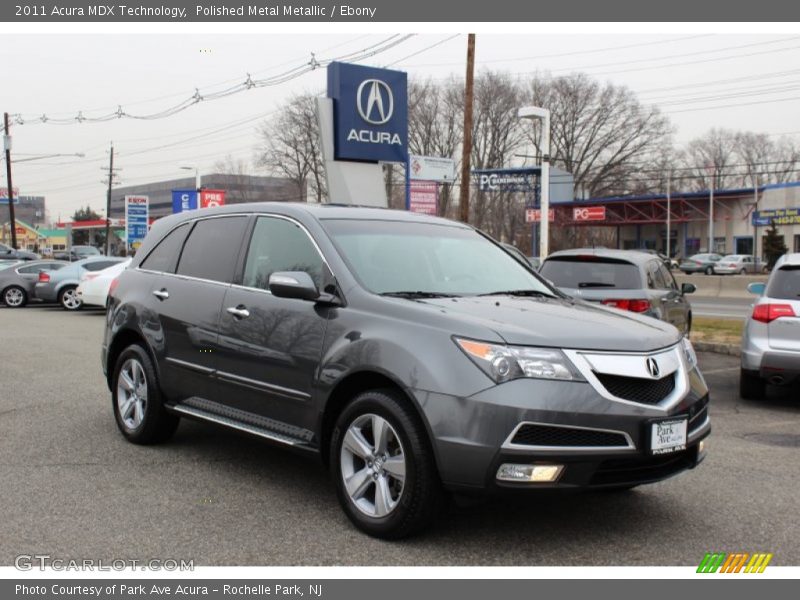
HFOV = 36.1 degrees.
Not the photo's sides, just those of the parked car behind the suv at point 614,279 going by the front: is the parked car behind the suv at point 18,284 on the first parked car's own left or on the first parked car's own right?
on the first parked car's own left

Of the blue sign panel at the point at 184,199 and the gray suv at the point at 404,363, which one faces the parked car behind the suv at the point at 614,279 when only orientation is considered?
the blue sign panel

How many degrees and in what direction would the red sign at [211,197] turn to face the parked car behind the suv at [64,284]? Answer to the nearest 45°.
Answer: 0° — it already faces it

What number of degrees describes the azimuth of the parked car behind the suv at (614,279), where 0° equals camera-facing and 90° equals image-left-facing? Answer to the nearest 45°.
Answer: approximately 225°

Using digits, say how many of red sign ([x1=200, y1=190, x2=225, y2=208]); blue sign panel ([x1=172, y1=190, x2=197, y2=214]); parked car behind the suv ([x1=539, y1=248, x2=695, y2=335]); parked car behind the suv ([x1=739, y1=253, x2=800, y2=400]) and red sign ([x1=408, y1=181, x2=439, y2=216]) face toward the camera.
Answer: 3

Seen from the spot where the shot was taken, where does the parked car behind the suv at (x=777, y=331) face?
facing away from the viewer

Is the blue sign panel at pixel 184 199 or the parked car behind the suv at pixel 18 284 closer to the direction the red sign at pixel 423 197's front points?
the parked car behind the suv

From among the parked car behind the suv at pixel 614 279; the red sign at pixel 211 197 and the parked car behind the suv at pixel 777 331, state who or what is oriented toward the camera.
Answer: the red sign

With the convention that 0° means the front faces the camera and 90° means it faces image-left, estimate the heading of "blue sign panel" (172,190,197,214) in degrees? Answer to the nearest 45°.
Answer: approximately 0°

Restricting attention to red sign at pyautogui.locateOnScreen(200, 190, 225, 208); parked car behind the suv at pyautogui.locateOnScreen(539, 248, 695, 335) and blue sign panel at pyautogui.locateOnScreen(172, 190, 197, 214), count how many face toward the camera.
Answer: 2

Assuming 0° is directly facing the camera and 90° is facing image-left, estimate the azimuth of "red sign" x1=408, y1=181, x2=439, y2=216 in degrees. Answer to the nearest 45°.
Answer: approximately 0°

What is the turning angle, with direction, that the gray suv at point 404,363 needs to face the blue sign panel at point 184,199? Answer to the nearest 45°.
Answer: approximately 135° to its left

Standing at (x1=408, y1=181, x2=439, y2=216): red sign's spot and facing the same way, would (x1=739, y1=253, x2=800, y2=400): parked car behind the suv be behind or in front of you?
in front

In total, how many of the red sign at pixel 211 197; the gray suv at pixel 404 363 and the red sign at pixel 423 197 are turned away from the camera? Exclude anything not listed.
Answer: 0

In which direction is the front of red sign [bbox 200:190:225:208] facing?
toward the camera
